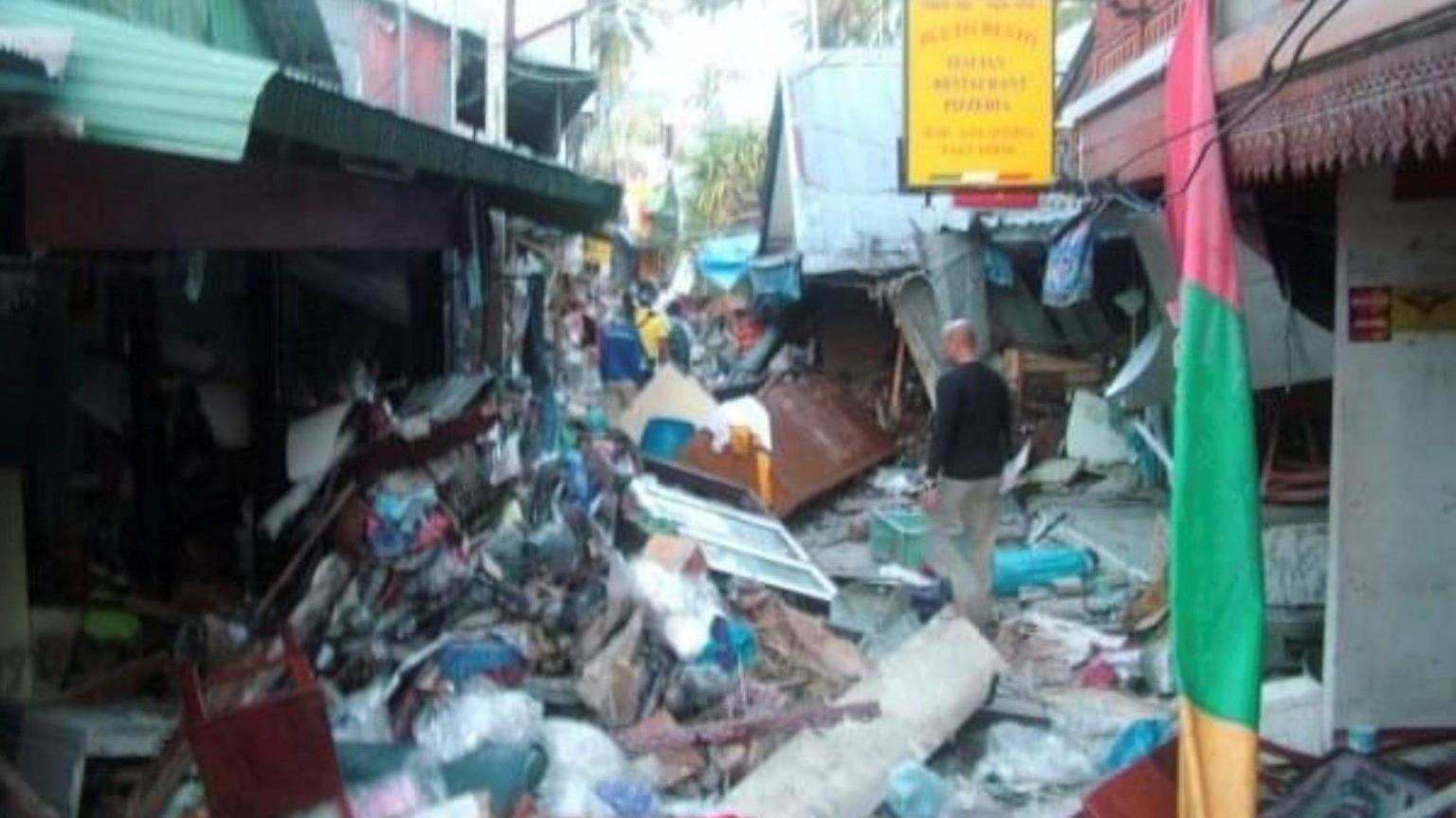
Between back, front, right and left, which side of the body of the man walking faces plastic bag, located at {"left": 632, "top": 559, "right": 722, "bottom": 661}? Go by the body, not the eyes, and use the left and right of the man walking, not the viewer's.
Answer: left

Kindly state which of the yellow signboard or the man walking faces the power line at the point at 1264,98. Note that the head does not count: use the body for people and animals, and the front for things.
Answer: the yellow signboard

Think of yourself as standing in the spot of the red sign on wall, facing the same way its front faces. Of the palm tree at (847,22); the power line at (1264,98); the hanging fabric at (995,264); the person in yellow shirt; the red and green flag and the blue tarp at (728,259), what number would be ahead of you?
2

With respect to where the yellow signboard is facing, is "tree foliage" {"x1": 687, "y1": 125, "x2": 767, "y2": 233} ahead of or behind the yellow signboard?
behind

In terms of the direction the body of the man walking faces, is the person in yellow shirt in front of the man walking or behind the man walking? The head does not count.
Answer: in front

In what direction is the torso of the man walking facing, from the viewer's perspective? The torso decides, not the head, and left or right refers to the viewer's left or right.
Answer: facing away from the viewer and to the left of the viewer

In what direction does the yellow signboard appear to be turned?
toward the camera

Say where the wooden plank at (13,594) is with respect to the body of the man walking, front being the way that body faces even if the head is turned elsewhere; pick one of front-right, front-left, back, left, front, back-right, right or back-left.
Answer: left
